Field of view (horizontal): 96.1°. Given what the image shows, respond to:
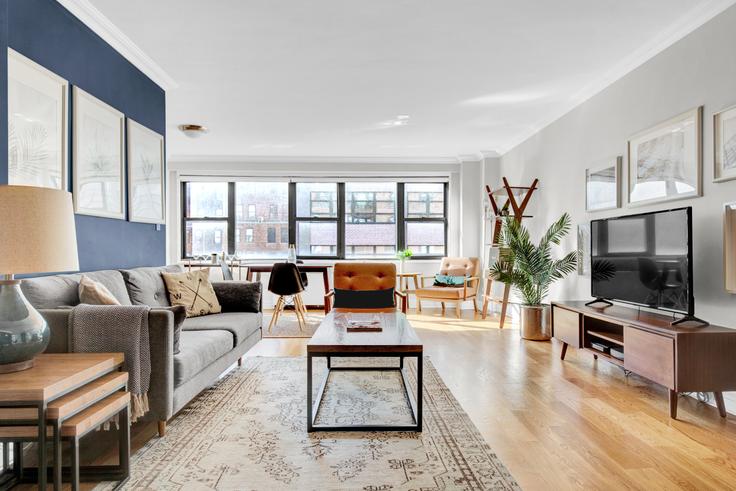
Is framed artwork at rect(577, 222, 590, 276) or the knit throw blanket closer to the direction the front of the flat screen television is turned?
the knit throw blanket

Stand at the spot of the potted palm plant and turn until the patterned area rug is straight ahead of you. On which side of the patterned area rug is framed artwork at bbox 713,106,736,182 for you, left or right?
left

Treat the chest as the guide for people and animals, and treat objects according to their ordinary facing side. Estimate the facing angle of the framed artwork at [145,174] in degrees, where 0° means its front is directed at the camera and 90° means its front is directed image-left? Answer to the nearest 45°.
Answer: approximately 315°

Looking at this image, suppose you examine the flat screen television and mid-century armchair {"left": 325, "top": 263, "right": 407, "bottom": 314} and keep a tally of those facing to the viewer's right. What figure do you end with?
0

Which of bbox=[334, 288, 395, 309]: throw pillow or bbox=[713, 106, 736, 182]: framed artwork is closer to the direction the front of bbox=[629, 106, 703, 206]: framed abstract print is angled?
the throw pillow

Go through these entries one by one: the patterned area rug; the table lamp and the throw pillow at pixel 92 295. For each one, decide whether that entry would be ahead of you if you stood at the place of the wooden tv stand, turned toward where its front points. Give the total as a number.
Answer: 3

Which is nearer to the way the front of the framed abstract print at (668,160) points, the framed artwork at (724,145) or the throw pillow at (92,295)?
the throw pillow
